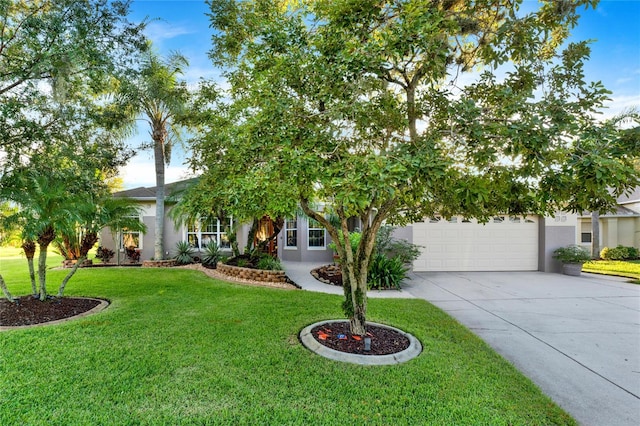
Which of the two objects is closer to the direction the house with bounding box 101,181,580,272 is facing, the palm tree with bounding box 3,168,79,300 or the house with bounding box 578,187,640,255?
the palm tree

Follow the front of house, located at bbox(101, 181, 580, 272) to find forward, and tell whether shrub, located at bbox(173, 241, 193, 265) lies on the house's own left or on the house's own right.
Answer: on the house's own right

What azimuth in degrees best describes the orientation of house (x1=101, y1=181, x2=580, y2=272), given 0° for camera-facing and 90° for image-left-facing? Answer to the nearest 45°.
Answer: approximately 0°

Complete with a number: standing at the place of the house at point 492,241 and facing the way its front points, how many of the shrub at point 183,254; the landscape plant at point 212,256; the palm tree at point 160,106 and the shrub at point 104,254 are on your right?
4

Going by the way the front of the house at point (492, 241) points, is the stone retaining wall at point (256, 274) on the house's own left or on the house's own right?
on the house's own right

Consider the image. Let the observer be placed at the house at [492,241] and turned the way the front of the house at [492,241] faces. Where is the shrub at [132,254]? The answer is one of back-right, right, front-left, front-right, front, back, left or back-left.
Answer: right

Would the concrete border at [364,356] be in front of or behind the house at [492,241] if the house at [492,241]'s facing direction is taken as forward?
in front

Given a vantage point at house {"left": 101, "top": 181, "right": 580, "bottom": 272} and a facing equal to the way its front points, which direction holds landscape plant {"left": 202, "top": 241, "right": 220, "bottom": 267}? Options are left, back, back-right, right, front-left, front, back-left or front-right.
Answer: right

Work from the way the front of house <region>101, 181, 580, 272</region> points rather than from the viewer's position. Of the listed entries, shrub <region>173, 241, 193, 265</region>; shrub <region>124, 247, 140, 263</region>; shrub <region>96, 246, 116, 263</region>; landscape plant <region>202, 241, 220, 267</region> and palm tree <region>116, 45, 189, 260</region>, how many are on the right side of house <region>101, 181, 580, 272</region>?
5

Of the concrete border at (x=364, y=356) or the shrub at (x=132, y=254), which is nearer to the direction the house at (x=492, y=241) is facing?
the concrete border

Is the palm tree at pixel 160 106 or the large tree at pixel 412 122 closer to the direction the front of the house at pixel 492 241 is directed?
the large tree

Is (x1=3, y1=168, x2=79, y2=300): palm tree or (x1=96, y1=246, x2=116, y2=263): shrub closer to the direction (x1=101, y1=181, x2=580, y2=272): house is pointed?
the palm tree
